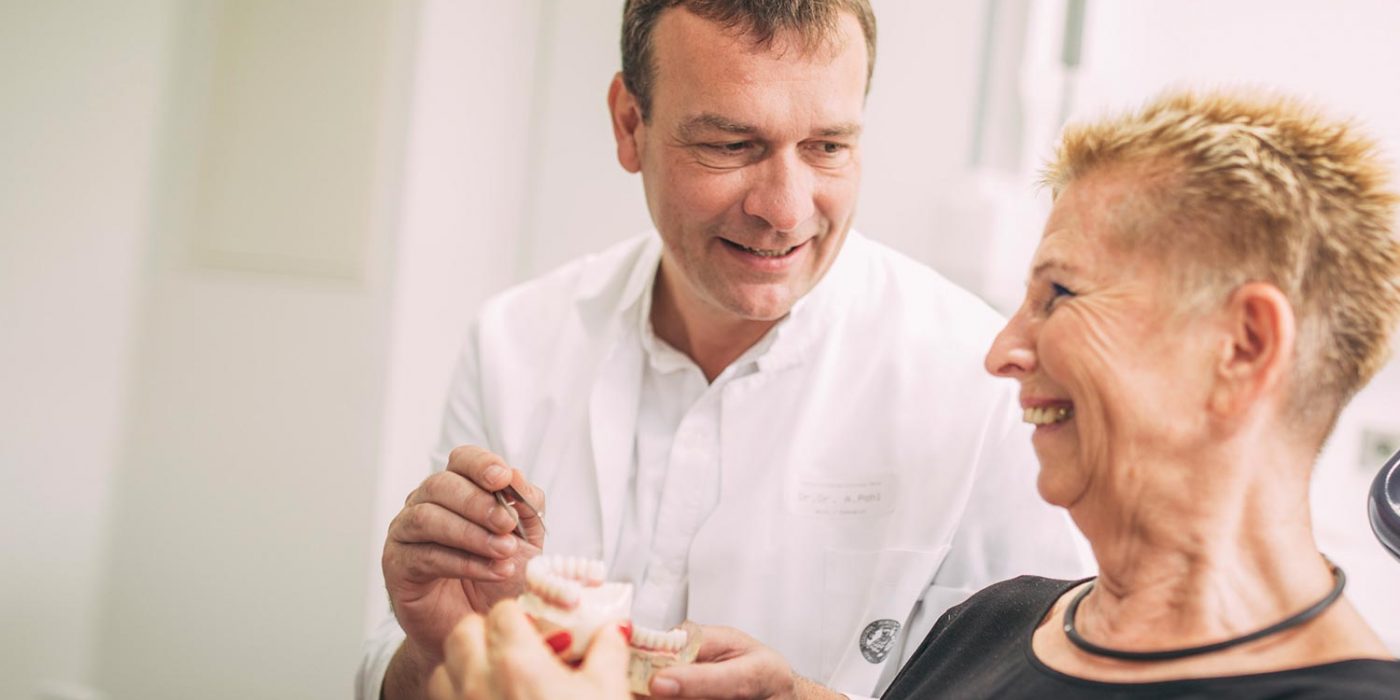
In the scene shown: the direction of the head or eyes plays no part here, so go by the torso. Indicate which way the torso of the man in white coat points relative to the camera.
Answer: toward the camera
